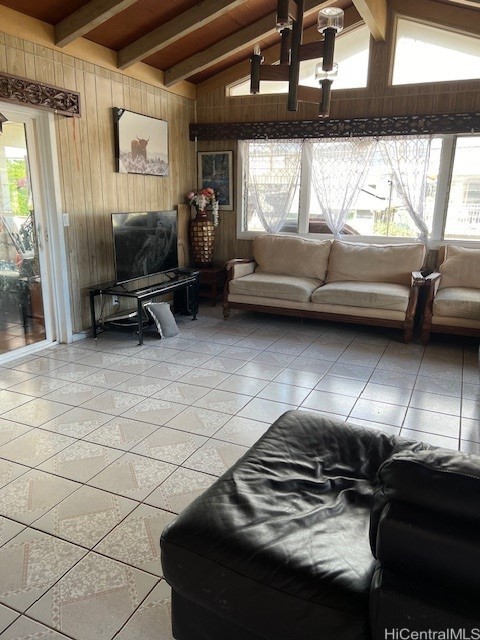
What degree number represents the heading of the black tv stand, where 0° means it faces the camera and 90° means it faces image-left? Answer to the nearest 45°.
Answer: approximately 315°

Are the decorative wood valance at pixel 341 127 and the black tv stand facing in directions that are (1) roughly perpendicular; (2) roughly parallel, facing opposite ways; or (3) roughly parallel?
roughly perpendicular

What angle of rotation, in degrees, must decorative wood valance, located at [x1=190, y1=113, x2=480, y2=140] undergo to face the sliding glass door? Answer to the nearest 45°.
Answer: approximately 45° to its right

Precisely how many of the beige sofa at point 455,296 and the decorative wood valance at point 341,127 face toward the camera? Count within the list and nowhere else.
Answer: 2

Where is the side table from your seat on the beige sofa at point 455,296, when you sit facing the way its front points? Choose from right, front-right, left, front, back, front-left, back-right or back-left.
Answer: right

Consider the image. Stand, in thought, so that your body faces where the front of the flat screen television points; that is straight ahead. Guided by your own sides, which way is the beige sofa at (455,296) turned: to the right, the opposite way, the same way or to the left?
to the right

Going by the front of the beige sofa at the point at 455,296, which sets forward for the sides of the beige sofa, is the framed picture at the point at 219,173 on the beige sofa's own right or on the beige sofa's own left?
on the beige sofa's own right

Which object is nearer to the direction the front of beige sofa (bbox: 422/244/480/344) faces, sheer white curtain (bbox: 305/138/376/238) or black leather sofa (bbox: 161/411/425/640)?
the black leather sofa

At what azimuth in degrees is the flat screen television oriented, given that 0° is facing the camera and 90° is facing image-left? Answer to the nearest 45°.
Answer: approximately 315°
